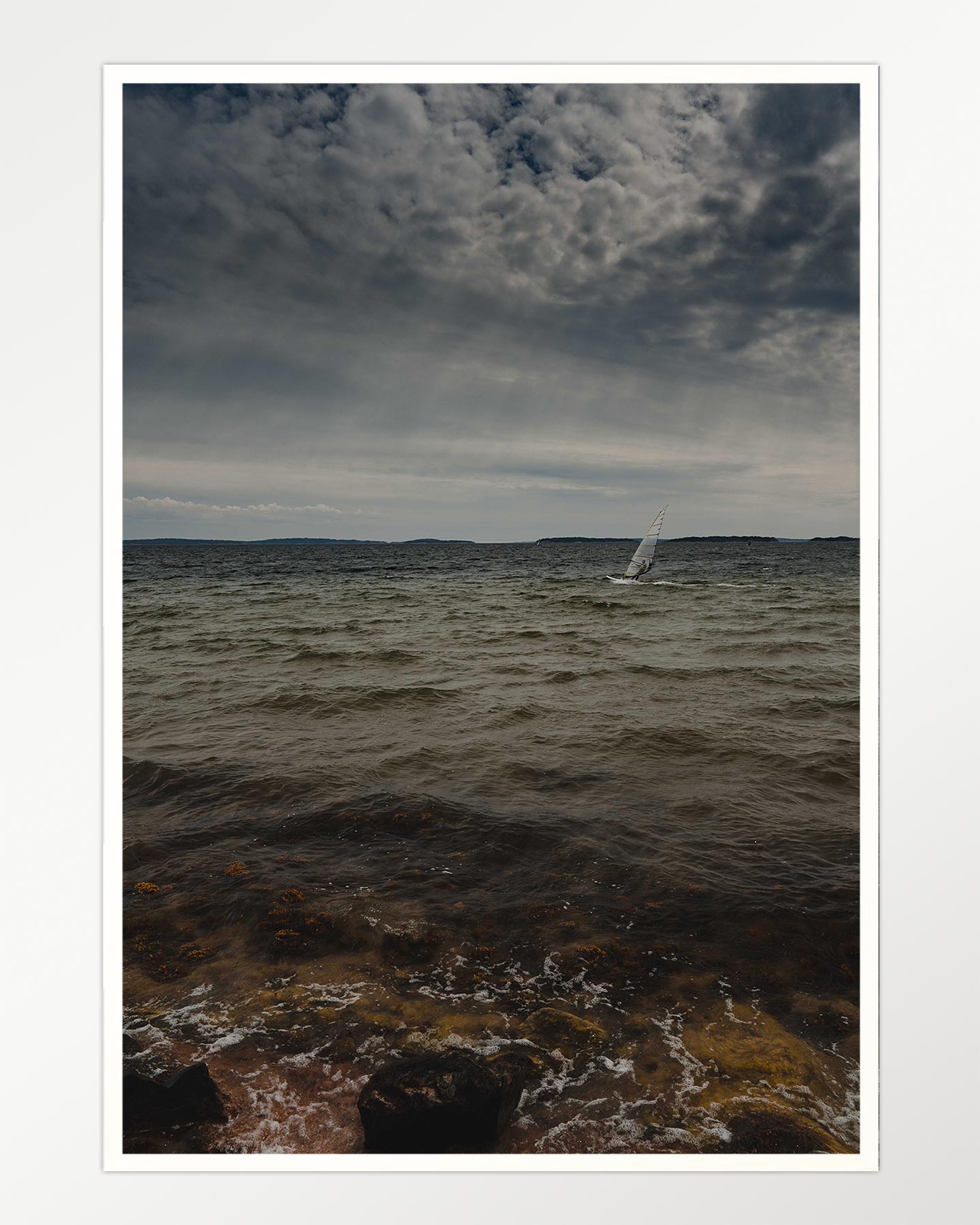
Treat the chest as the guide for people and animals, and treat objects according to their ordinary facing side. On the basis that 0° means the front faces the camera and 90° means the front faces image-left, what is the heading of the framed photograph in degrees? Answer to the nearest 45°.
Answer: approximately 0°
